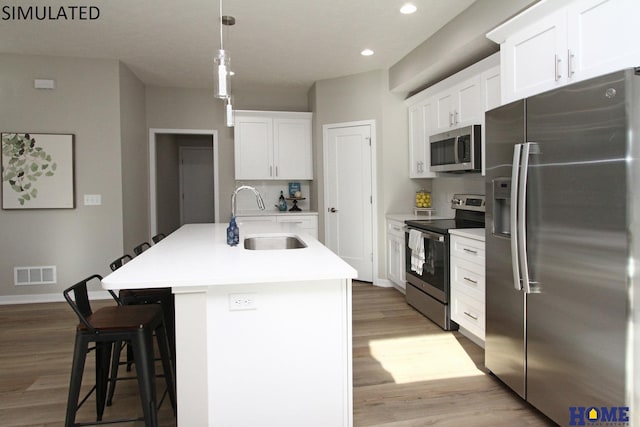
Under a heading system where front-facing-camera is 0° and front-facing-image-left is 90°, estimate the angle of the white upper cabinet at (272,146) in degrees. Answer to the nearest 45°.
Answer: approximately 0°

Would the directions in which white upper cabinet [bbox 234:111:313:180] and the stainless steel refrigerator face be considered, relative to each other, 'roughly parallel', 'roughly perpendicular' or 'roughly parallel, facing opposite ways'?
roughly perpendicular

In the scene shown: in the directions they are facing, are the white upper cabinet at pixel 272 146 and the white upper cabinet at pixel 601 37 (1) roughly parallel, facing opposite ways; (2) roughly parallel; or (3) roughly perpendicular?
roughly perpendicular

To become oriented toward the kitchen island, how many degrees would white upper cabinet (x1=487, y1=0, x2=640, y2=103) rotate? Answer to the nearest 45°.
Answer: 0° — it already faces it

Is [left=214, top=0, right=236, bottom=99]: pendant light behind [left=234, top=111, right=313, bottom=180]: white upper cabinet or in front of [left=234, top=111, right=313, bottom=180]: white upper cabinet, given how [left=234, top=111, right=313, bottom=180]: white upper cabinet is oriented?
in front

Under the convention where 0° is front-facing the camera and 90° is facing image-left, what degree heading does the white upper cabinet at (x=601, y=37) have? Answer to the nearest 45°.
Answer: approximately 45°
